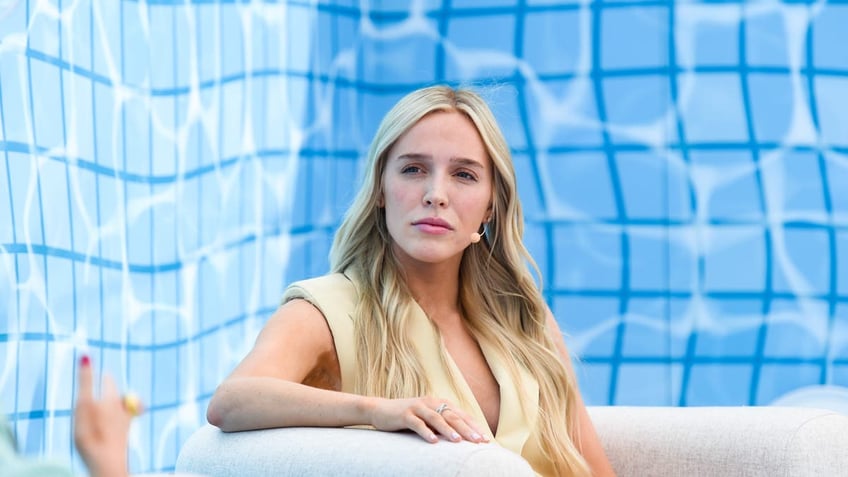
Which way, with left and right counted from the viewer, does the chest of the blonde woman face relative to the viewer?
facing the viewer and to the right of the viewer
